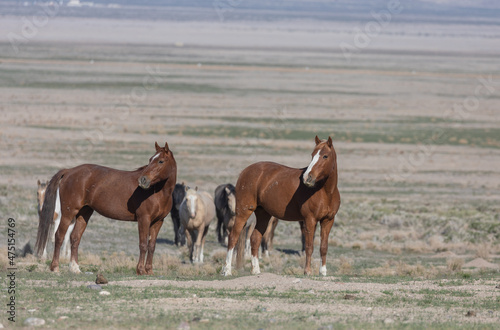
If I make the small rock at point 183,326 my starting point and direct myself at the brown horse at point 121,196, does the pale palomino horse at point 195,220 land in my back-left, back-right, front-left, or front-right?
front-right

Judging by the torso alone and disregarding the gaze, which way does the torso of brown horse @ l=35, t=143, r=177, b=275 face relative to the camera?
to the viewer's right

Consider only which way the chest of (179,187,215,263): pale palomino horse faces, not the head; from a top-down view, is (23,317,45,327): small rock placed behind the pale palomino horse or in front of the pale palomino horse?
in front

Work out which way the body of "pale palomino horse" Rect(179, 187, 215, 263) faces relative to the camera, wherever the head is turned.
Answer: toward the camera

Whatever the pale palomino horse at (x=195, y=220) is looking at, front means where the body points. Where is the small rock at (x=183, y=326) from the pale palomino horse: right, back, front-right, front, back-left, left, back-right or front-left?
front

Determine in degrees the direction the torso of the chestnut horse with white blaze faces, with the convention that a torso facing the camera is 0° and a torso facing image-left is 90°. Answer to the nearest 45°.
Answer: approximately 315°

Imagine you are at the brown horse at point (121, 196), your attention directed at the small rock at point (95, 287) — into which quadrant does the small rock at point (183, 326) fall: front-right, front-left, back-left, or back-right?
front-left

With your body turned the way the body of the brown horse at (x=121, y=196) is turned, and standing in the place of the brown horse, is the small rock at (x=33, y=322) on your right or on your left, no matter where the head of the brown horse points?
on your right

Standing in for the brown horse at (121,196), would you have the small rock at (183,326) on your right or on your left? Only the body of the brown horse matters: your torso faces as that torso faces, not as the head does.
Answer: on your right

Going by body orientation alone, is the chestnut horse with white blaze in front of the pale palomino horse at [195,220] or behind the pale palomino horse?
in front

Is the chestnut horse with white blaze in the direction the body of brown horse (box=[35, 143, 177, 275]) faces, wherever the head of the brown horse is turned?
yes

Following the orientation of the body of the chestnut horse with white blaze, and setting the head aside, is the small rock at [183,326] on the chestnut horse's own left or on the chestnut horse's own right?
on the chestnut horse's own right

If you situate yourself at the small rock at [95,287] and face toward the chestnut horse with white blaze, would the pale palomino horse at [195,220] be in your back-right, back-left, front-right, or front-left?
front-left

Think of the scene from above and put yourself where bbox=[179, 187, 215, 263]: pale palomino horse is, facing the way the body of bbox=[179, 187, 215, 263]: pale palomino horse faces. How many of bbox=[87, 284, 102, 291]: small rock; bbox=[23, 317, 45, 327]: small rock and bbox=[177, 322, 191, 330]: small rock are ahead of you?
3

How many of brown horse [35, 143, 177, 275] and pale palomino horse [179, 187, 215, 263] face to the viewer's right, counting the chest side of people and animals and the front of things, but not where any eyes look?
1

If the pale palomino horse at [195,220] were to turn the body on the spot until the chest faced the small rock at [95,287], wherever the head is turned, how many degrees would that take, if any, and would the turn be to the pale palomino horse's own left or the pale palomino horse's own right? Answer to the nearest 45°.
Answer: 0° — it already faces it
